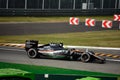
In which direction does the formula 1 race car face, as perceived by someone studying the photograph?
facing to the right of the viewer
